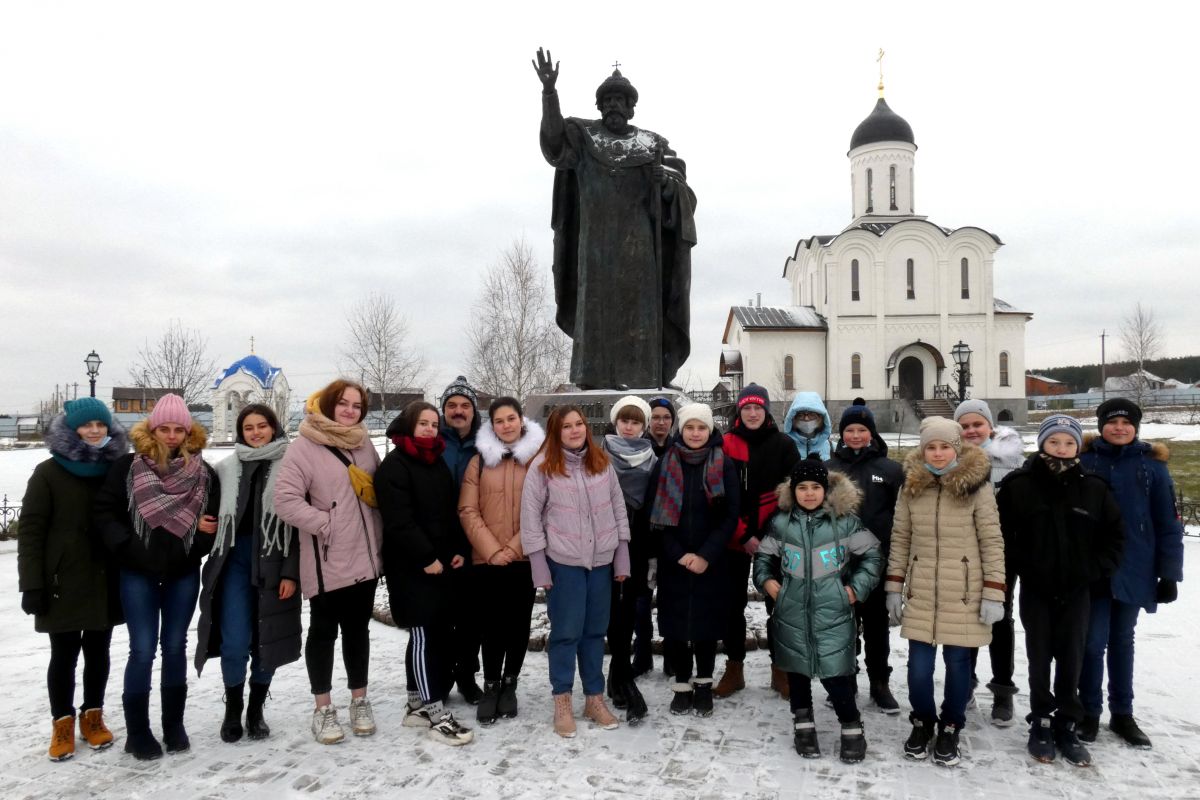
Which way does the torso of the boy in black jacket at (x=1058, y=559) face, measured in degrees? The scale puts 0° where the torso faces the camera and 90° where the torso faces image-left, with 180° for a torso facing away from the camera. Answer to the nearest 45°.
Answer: approximately 0°

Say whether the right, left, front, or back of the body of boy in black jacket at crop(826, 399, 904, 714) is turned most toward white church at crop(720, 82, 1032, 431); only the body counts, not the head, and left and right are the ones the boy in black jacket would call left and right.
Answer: back

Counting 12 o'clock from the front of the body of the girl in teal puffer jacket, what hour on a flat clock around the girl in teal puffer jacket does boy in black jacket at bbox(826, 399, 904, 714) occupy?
The boy in black jacket is roughly at 7 o'clock from the girl in teal puffer jacket.

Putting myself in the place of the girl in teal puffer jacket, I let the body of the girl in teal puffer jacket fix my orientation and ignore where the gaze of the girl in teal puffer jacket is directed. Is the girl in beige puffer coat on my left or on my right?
on my left

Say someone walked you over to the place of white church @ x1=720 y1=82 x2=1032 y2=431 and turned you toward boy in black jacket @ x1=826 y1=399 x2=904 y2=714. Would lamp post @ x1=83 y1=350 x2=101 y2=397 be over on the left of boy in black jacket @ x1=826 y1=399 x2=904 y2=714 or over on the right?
right

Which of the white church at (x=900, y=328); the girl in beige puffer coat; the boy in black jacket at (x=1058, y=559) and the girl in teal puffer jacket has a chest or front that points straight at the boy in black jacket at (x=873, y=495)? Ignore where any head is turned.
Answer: the white church

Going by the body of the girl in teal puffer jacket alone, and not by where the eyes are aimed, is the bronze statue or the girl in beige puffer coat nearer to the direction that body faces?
the girl in beige puffer coat

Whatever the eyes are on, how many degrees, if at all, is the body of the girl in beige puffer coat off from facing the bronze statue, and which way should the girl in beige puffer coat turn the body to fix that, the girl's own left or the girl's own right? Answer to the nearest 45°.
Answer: approximately 135° to the girl's own right

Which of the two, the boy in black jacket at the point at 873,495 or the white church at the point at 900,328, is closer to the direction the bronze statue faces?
the boy in black jacket

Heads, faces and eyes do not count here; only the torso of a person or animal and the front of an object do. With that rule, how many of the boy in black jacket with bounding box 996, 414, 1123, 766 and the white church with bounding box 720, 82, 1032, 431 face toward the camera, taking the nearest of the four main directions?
2

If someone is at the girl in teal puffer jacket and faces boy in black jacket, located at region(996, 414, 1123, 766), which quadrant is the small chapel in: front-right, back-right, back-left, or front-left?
back-left
